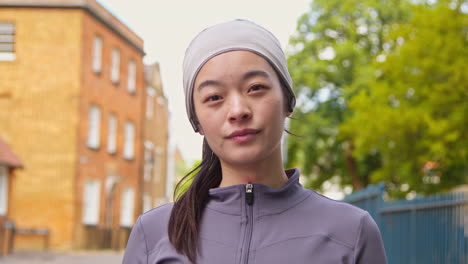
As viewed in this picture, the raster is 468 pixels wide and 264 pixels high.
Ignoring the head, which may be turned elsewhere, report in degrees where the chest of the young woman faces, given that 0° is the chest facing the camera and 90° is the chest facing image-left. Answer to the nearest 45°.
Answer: approximately 0°

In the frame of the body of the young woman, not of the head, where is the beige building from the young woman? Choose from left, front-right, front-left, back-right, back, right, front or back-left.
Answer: back

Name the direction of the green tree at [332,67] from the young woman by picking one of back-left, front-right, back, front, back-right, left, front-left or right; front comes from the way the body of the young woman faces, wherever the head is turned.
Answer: back

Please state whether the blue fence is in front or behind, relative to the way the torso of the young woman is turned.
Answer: behind

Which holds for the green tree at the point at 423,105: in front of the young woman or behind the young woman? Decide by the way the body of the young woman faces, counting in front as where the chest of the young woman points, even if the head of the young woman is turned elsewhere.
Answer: behind

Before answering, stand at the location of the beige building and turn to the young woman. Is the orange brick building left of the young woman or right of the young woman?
right

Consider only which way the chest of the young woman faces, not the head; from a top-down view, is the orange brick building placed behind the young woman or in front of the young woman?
behind
